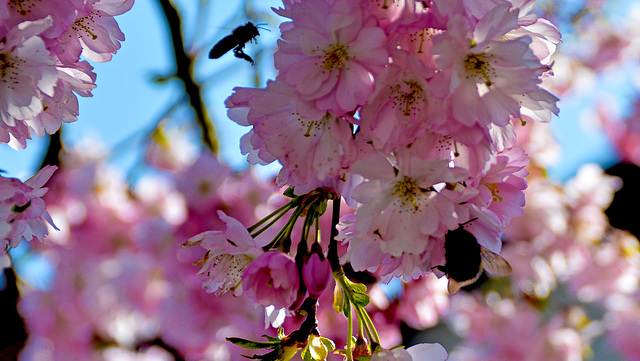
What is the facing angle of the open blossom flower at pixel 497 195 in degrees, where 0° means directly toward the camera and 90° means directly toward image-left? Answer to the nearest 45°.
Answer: approximately 315°
